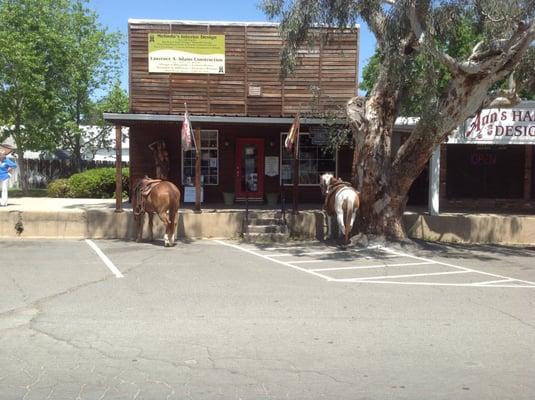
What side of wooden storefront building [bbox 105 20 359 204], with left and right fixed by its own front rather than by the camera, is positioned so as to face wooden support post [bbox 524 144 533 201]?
left

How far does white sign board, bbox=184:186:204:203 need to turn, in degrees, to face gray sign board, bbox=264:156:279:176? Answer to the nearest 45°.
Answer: approximately 90° to its left

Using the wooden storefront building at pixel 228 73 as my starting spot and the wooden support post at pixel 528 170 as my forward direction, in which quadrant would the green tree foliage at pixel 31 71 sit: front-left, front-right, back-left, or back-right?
back-left

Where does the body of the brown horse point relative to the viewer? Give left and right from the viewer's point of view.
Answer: facing away from the viewer and to the left of the viewer

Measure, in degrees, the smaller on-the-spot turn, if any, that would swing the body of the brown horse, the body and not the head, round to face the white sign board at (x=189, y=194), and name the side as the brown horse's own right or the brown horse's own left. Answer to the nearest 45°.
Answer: approximately 45° to the brown horse's own right

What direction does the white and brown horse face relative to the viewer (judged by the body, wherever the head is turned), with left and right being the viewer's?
facing away from the viewer and to the left of the viewer

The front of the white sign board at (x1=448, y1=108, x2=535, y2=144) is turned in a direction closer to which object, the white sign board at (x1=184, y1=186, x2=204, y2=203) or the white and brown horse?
the white and brown horse
